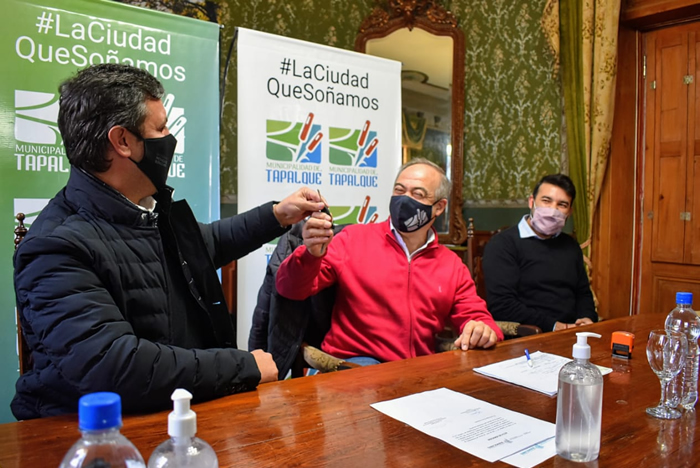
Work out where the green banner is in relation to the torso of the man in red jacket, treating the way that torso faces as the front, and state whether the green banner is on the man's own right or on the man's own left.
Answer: on the man's own right

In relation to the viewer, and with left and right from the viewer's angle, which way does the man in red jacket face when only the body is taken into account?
facing the viewer

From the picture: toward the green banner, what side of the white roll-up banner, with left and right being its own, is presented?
right

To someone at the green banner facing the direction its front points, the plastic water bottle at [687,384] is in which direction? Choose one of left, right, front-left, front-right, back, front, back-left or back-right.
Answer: front

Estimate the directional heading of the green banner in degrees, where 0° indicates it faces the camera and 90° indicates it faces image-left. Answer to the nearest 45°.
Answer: approximately 315°

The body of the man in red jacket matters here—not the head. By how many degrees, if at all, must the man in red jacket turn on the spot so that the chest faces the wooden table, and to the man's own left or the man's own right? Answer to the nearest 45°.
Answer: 0° — they already face it

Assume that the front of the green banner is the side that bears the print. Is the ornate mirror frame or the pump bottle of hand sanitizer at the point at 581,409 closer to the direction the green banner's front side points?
the pump bottle of hand sanitizer

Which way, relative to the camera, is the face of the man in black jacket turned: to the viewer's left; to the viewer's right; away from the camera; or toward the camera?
to the viewer's right

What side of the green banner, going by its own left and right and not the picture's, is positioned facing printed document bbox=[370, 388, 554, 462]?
front

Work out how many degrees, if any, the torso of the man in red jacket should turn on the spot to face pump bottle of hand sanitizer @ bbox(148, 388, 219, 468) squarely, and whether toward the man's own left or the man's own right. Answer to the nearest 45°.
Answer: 0° — they already face it

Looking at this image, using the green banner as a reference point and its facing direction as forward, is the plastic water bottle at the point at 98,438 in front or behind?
in front

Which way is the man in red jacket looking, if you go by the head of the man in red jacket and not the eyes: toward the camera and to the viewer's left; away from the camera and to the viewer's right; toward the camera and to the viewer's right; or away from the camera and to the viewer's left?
toward the camera and to the viewer's left

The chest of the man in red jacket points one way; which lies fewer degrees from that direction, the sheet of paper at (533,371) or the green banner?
the sheet of paper

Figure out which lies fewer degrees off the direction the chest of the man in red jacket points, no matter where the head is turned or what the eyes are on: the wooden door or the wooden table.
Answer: the wooden table
